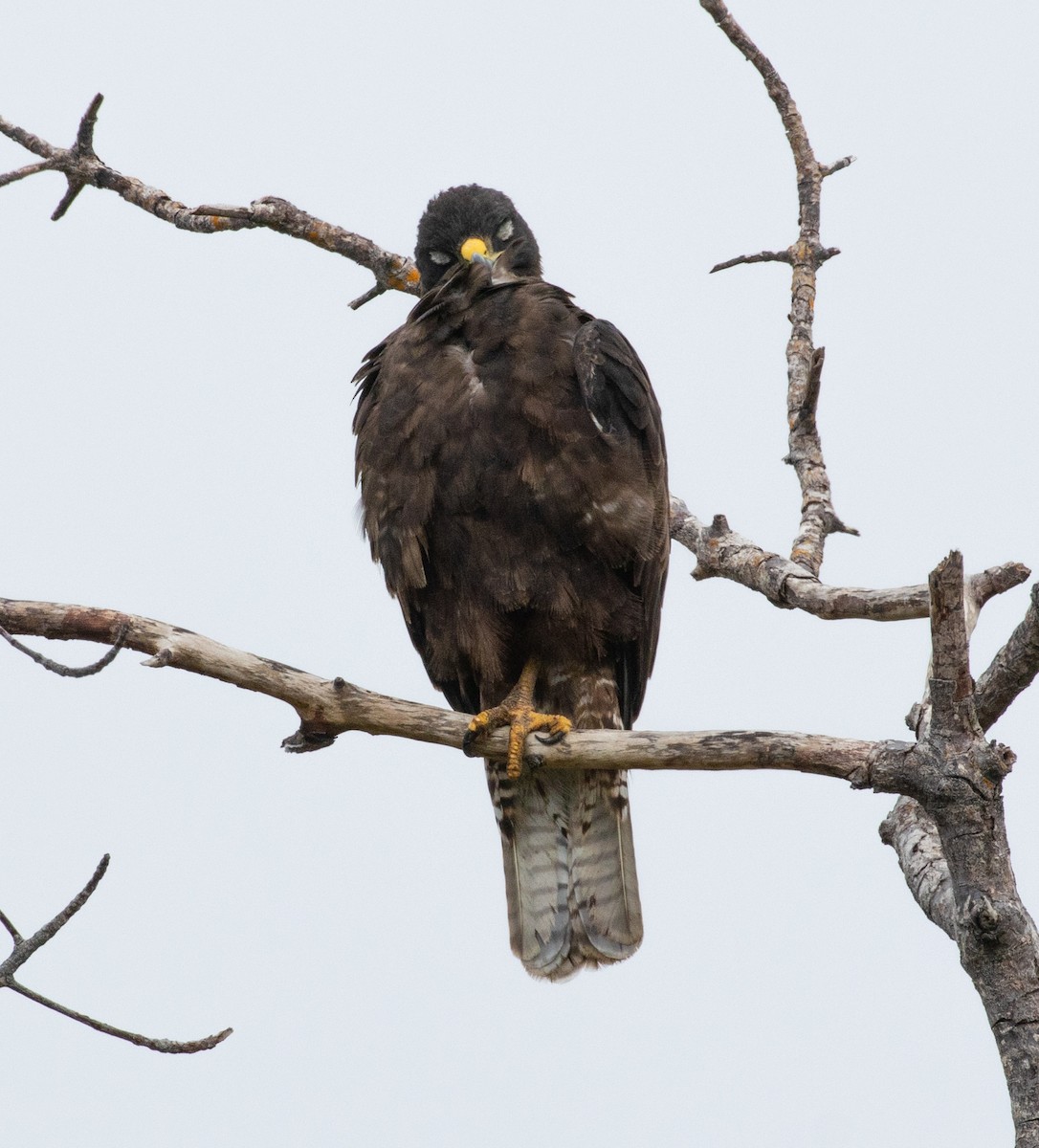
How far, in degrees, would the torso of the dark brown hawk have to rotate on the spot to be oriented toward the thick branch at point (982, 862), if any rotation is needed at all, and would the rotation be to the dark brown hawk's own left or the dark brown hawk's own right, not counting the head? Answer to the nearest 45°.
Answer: approximately 45° to the dark brown hawk's own left

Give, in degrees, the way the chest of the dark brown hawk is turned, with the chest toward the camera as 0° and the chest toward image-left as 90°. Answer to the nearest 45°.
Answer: approximately 0°
